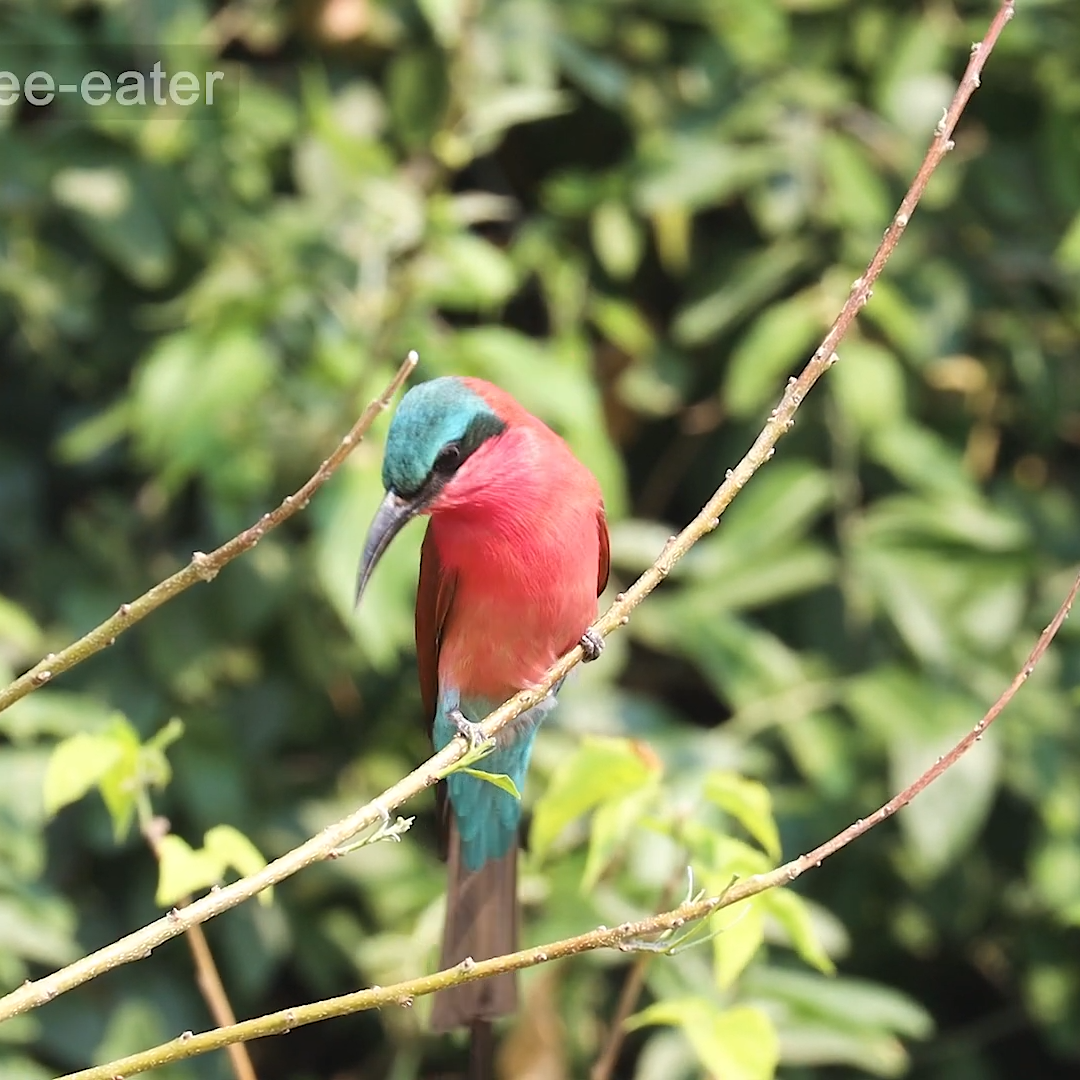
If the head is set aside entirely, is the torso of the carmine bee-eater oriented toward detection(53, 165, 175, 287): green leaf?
no

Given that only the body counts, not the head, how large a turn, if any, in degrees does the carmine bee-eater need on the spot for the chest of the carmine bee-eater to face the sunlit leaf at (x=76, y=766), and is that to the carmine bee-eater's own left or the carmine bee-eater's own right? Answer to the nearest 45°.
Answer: approximately 45° to the carmine bee-eater's own right

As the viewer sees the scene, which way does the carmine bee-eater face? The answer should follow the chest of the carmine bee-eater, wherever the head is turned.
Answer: toward the camera
